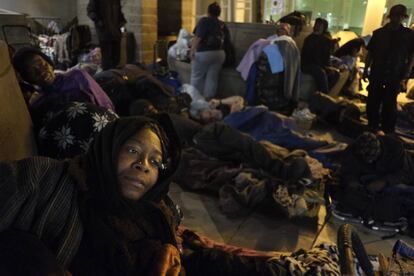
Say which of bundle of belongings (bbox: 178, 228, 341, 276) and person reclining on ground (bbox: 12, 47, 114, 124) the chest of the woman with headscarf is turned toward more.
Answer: the bundle of belongings

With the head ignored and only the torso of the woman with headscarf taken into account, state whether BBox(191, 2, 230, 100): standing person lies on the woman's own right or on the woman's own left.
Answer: on the woman's own left

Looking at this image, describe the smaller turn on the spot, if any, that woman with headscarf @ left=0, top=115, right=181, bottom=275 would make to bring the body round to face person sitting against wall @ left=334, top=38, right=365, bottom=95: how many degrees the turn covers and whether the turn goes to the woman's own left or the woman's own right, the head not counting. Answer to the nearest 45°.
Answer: approximately 90° to the woman's own left

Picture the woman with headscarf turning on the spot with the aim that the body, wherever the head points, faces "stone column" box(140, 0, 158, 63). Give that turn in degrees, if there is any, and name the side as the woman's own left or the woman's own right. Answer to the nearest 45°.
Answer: approximately 135° to the woman's own left

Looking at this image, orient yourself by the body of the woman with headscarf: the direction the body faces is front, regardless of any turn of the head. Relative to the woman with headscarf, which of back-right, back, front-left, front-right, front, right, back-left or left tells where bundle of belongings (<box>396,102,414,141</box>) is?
left

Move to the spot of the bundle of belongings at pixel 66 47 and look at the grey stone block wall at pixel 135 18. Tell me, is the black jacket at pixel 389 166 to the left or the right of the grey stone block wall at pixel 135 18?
right
